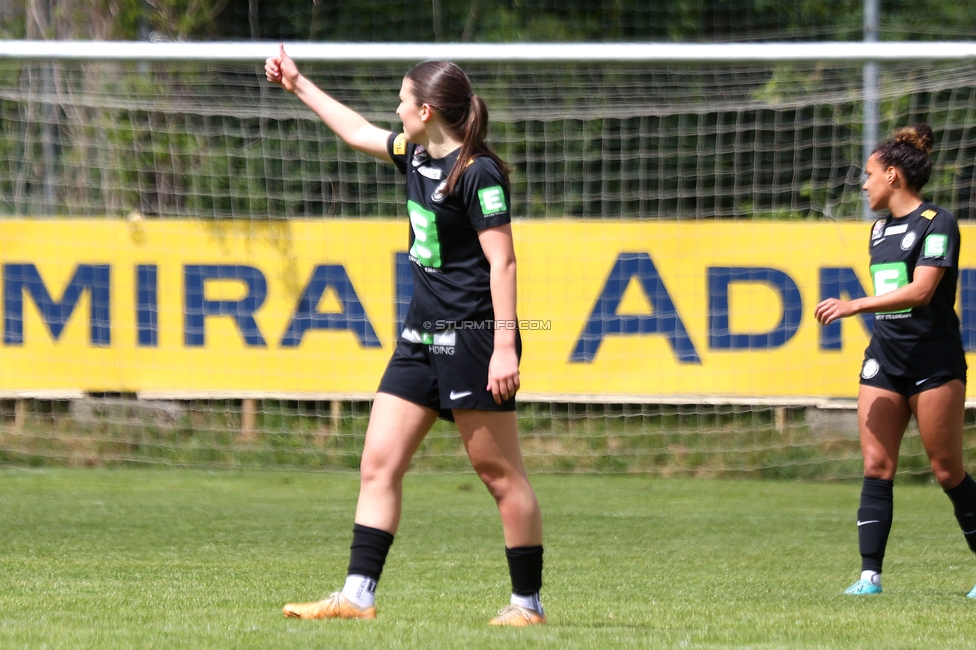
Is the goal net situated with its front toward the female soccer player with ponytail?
yes

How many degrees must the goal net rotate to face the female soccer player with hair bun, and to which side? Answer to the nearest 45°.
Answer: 0° — it already faces them

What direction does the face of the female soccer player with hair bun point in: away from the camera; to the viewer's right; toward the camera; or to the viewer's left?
to the viewer's left

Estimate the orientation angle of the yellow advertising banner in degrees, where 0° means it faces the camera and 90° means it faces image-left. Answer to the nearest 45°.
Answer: approximately 0°

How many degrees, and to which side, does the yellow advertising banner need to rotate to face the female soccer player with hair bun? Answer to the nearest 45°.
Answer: approximately 45° to its left

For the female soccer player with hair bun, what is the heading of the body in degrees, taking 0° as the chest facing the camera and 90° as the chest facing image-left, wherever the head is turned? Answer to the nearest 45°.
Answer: approximately 45°

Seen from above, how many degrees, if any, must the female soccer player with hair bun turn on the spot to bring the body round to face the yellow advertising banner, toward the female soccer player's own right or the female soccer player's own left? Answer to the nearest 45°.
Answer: approximately 90° to the female soccer player's own right
